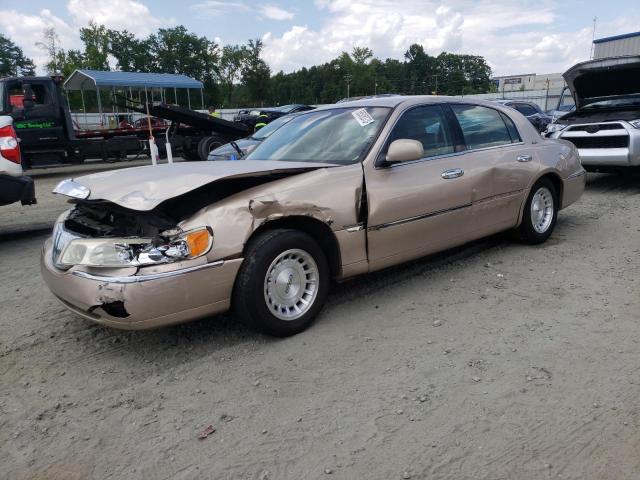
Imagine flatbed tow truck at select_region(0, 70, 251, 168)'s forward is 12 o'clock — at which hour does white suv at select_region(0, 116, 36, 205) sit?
The white suv is roughly at 9 o'clock from the flatbed tow truck.

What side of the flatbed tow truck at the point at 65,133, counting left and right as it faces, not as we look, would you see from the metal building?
back

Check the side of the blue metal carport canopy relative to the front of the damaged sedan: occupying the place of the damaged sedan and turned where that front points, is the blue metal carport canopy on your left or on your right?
on your right

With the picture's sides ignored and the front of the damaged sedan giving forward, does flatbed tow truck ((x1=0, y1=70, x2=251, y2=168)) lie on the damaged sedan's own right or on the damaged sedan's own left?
on the damaged sedan's own right

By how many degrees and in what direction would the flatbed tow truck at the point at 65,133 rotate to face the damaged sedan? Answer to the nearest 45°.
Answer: approximately 90° to its left

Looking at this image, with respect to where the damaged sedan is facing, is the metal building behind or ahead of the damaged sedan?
behind

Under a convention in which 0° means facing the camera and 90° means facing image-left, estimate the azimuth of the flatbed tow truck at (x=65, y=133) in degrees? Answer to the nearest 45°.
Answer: approximately 90°

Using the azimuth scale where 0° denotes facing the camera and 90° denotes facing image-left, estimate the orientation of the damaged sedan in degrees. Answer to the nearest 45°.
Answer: approximately 45°

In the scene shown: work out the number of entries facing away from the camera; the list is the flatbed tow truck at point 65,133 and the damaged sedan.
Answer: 0

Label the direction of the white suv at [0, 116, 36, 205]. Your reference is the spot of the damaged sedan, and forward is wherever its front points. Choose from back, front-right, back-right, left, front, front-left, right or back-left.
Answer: right
